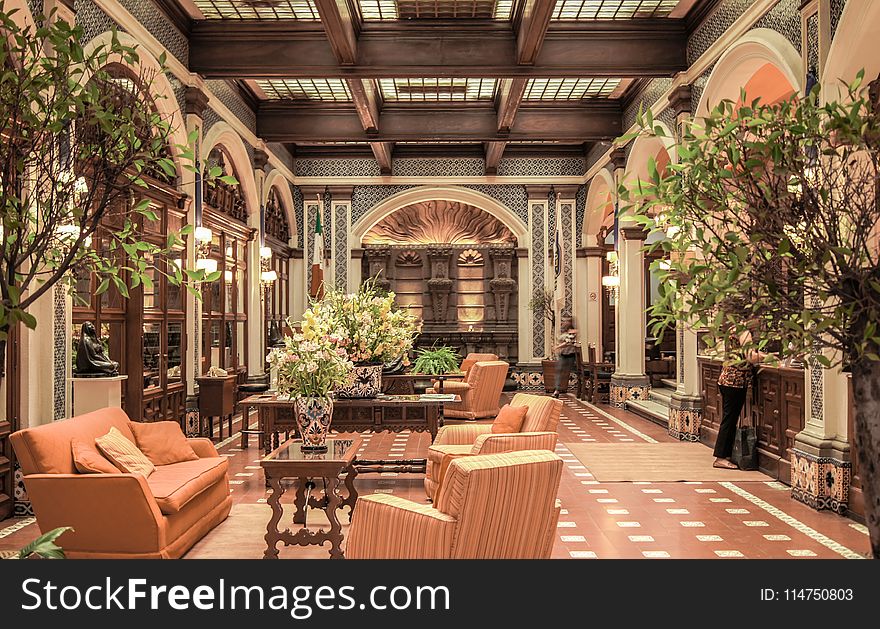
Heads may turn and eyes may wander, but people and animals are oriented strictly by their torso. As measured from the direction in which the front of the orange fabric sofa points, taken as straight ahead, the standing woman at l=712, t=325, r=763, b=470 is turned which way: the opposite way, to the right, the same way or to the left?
the same way

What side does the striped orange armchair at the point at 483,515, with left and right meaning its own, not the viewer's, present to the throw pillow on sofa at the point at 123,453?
front

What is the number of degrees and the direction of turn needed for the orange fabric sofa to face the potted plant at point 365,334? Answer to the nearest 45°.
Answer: approximately 90° to its left

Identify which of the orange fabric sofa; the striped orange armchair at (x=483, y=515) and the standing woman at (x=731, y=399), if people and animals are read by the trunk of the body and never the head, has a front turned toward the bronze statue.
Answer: the striped orange armchair

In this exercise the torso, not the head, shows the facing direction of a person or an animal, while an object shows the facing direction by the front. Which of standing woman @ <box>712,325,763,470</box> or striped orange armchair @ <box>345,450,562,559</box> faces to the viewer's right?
the standing woman

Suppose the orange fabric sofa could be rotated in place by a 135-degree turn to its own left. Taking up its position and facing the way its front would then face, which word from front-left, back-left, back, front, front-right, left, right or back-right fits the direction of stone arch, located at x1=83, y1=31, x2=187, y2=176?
front

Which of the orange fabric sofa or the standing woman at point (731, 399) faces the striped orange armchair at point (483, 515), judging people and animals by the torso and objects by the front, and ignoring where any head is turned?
the orange fabric sofa

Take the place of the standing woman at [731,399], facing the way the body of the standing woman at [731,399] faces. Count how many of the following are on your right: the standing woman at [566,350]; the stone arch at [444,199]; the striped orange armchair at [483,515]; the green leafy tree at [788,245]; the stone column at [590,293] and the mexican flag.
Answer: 2

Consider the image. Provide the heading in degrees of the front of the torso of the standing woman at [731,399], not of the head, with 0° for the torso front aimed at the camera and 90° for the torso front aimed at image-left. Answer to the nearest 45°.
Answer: approximately 270°

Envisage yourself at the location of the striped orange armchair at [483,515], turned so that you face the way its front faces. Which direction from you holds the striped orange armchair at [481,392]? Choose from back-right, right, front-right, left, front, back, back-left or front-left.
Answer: front-right

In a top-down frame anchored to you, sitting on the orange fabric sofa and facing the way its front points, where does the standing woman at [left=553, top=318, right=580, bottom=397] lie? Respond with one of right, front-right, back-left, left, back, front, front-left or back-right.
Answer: left

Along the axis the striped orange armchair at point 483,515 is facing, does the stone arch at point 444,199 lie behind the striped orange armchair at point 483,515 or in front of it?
in front

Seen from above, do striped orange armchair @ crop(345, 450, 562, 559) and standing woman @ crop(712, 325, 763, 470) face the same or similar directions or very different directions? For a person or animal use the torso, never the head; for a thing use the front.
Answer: very different directions

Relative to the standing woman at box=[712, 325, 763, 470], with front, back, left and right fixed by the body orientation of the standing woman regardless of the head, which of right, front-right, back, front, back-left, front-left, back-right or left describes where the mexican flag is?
back-left

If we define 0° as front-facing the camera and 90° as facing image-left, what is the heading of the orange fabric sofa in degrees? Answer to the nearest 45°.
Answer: approximately 315°

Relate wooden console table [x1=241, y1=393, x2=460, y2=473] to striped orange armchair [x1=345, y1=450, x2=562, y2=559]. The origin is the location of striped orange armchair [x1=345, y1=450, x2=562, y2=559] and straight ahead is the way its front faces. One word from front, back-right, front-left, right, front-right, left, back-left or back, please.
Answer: front-right
